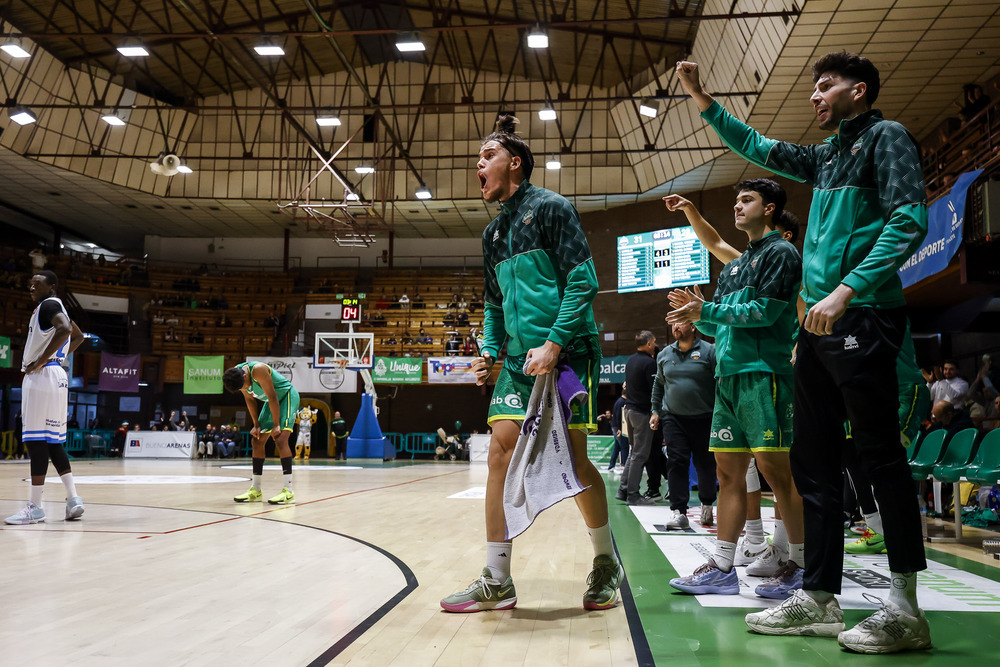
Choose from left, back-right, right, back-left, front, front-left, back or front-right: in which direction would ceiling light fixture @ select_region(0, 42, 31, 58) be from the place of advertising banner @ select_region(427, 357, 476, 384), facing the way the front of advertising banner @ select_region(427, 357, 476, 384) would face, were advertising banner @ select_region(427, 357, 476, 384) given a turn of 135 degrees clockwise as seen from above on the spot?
left

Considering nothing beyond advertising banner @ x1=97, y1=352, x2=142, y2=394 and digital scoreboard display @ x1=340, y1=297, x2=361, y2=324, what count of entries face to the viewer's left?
0

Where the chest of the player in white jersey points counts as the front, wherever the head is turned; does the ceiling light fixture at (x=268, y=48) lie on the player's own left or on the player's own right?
on the player's own right

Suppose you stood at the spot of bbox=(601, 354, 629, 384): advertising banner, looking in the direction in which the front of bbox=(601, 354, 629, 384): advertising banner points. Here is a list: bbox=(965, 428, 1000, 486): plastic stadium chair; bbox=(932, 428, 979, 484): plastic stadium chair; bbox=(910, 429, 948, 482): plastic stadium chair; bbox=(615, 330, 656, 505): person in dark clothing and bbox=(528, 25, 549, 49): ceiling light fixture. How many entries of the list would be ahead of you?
5

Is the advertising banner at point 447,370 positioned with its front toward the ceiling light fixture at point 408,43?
yes

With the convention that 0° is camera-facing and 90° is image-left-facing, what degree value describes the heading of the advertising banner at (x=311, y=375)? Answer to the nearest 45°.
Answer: approximately 0°

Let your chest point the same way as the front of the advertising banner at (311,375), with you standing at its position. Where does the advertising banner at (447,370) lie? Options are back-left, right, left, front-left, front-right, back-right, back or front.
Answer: left

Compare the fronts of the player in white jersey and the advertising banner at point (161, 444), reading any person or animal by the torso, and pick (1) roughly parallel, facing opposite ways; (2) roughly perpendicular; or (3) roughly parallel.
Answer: roughly perpendicular

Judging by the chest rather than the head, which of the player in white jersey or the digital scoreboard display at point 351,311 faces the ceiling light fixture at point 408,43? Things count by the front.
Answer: the digital scoreboard display

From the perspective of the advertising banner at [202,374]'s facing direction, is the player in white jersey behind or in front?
in front
